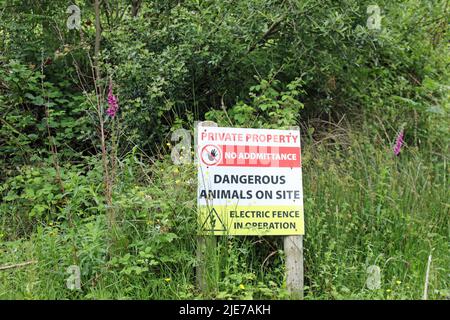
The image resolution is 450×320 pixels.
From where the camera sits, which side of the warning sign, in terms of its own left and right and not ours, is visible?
front
